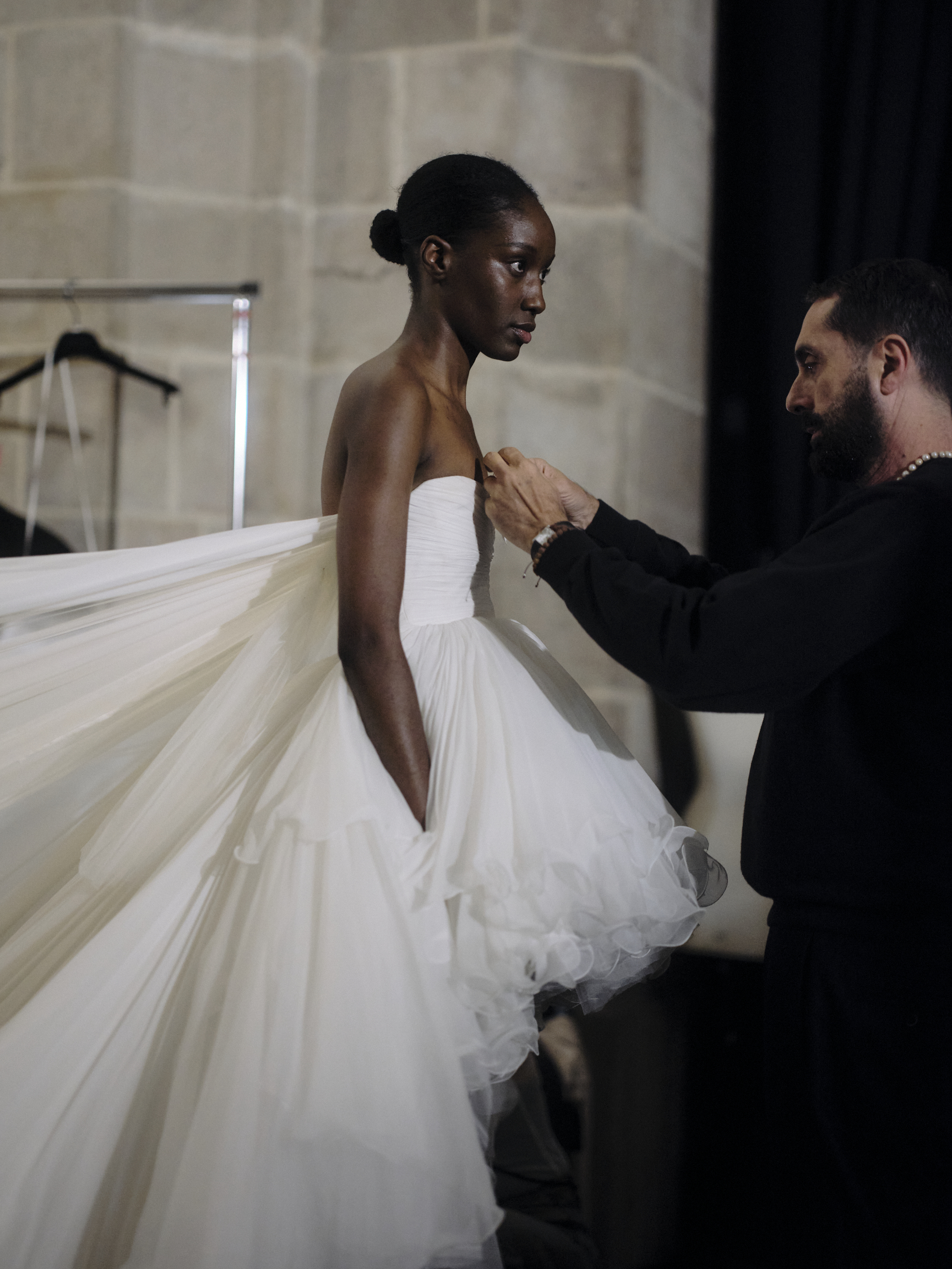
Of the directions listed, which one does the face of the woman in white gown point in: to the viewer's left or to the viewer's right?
to the viewer's right

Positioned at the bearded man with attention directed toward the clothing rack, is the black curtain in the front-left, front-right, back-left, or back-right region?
front-right

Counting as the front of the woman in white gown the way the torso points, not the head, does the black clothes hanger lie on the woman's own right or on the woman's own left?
on the woman's own left

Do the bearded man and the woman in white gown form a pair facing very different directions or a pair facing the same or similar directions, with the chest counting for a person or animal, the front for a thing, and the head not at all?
very different directions

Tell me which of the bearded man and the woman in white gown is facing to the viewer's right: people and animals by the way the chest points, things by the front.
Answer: the woman in white gown

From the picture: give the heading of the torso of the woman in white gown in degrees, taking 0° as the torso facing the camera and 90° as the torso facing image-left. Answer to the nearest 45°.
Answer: approximately 270°

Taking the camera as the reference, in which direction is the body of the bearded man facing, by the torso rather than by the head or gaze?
to the viewer's left

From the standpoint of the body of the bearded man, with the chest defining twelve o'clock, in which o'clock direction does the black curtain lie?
The black curtain is roughly at 3 o'clock from the bearded man.

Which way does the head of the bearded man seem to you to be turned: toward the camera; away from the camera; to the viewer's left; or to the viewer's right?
to the viewer's left

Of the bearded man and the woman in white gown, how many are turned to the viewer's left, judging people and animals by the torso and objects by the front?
1
